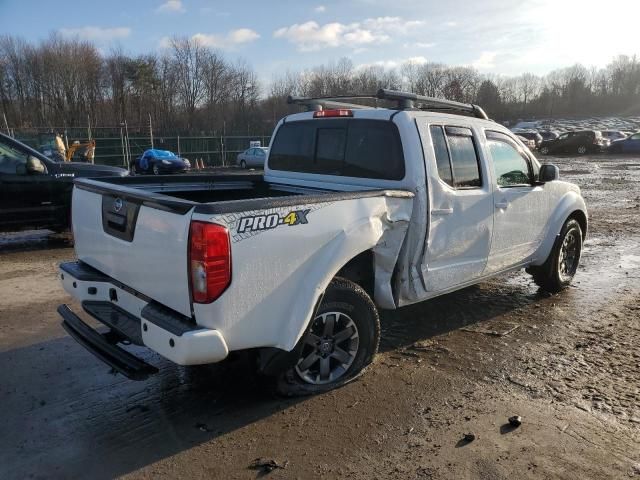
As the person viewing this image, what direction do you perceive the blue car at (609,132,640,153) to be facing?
facing to the left of the viewer

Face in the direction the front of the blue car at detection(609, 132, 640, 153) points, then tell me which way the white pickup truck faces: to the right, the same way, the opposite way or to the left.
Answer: to the right

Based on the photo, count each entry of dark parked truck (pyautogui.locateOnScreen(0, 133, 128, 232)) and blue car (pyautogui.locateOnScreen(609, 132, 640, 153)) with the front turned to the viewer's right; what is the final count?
1

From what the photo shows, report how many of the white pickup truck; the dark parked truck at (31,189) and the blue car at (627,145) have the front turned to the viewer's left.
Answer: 1

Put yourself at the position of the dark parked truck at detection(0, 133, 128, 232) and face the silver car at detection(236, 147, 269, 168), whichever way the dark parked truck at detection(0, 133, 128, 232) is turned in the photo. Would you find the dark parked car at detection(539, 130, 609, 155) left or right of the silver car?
right

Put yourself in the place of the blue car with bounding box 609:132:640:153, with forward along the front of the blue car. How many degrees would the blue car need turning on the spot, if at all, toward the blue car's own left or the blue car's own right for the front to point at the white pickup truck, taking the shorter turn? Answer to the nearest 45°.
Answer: approximately 90° to the blue car's own left

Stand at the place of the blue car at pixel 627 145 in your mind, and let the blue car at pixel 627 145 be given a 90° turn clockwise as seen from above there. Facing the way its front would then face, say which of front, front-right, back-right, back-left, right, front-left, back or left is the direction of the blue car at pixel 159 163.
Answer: back-left

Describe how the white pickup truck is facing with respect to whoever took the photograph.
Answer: facing away from the viewer and to the right of the viewer

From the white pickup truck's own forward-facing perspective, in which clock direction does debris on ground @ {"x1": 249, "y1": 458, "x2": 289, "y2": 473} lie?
The debris on ground is roughly at 5 o'clock from the white pickup truck.

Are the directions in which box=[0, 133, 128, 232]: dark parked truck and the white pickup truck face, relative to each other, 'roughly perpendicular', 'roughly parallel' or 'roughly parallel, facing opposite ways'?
roughly parallel

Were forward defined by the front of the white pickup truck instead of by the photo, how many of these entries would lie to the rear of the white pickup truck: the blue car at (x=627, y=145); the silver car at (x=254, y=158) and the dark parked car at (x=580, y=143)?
0

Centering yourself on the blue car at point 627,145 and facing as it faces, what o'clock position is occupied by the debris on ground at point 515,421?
The debris on ground is roughly at 9 o'clock from the blue car.

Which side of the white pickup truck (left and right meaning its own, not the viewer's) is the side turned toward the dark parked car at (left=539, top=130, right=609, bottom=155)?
front

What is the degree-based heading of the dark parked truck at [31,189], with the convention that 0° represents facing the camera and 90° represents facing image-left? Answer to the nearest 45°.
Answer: approximately 270°

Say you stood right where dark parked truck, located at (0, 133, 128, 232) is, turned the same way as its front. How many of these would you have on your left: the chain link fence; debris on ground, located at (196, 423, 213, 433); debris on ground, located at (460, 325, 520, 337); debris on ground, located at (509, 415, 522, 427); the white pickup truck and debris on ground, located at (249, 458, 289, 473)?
1

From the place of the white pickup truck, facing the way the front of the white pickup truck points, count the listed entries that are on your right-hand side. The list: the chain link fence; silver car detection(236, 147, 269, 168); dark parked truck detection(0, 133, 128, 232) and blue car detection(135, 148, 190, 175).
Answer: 0

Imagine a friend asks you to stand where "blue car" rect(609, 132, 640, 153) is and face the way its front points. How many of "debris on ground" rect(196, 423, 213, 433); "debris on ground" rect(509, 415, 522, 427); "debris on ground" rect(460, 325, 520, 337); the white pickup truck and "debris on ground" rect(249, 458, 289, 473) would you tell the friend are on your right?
0
